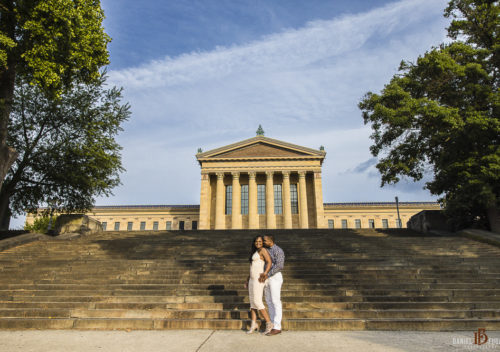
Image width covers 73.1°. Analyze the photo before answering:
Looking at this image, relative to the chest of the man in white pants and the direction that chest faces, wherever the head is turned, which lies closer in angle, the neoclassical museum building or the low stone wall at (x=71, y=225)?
the low stone wall

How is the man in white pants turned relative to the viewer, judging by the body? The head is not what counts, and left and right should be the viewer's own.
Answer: facing to the left of the viewer

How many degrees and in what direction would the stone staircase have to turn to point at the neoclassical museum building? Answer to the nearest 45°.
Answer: approximately 180°

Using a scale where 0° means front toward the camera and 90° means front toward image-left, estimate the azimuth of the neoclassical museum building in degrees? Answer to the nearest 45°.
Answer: approximately 0°

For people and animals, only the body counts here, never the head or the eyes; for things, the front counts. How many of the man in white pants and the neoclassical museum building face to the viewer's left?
1

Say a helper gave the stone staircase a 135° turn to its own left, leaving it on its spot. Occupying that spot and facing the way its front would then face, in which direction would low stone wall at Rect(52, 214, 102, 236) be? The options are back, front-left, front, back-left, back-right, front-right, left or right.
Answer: left

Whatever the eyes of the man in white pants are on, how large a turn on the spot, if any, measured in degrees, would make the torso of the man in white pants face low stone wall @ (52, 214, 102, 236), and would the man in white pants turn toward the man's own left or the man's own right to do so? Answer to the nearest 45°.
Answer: approximately 45° to the man's own right

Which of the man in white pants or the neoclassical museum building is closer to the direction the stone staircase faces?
the man in white pants

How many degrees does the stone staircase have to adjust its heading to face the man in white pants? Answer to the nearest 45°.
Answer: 0° — it already faces them

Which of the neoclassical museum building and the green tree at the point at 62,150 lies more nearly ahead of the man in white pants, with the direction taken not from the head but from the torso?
the green tree
